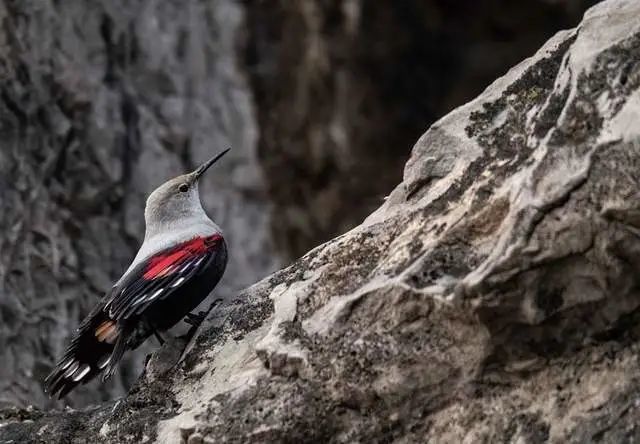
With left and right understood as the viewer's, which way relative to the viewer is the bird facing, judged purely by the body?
facing to the right of the viewer
